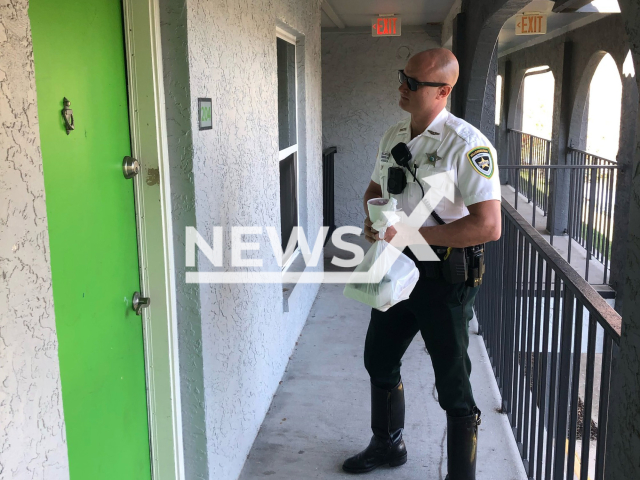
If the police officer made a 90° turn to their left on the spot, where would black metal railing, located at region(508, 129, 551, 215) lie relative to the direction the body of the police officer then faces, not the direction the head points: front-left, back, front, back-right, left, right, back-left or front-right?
back-left

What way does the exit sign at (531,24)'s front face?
toward the camera

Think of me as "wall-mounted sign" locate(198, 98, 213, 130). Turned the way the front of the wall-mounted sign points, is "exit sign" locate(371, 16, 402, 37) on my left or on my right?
on my left

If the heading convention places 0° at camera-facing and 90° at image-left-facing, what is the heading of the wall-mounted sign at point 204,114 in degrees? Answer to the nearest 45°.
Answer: approximately 315°

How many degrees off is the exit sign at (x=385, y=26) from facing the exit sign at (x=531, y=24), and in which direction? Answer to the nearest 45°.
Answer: approximately 90° to its left

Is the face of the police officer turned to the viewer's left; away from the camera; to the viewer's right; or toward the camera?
to the viewer's left

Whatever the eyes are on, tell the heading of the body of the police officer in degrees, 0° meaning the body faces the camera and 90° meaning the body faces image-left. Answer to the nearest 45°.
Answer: approximately 45°

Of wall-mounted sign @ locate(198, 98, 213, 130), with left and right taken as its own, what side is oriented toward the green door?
right

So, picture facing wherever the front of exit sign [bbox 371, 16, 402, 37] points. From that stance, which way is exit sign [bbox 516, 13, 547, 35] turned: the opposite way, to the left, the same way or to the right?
the same way

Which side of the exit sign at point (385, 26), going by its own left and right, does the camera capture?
front

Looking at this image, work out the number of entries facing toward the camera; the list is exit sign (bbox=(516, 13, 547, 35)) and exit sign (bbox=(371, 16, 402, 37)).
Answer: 2

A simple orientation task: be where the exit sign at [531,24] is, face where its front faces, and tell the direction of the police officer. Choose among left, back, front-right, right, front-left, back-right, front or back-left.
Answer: front

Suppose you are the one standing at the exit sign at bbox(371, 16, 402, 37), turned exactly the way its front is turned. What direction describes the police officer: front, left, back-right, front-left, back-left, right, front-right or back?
front

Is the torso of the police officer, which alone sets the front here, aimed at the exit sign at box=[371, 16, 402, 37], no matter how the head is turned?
no

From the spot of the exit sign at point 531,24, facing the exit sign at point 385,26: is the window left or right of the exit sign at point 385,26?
left

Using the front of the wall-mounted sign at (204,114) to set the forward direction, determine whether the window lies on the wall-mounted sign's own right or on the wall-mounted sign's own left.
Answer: on the wall-mounted sign's own left

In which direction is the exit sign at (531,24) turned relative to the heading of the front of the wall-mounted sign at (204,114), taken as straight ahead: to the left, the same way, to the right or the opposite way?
to the right

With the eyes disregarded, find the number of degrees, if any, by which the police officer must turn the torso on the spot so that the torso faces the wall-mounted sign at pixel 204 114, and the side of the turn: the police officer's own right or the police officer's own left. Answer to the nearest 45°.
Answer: approximately 45° to the police officer's own right
